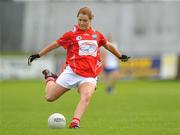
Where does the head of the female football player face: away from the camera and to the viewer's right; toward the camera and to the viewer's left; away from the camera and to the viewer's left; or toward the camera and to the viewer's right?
toward the camera and to the viewer's left

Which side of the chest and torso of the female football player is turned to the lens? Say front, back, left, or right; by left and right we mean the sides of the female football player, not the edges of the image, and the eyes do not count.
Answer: front
